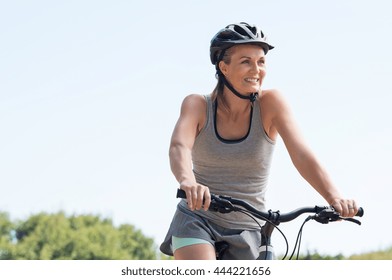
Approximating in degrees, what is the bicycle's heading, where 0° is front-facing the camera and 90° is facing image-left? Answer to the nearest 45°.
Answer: approximately 315°

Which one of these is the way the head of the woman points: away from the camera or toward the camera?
toward the camera
